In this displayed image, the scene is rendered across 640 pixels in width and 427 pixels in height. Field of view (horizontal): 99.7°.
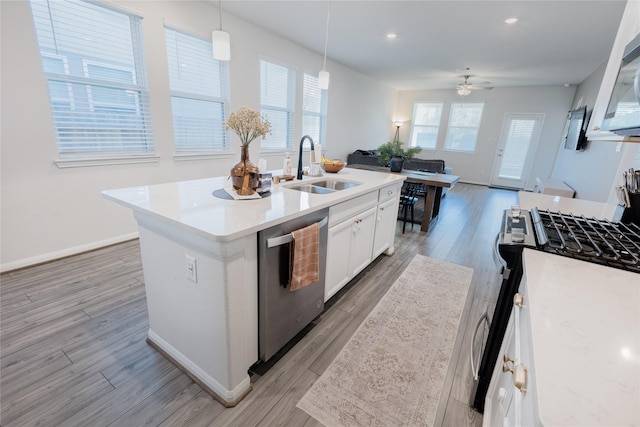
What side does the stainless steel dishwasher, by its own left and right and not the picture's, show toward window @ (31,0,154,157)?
back

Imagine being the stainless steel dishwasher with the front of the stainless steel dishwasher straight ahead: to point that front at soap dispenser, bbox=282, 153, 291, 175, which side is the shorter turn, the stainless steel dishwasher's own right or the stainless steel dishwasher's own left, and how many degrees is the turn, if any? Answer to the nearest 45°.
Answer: approximately 135° to the stainless steel dishwasher's own left

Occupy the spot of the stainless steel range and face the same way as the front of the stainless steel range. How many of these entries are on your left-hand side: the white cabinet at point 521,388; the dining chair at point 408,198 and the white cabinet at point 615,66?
1

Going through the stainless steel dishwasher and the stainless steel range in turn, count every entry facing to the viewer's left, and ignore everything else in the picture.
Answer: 1

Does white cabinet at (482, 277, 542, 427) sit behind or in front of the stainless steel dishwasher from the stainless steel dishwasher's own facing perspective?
in front

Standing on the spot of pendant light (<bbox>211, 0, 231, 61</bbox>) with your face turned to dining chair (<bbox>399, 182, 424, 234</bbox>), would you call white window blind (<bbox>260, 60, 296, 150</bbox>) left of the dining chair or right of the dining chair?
left

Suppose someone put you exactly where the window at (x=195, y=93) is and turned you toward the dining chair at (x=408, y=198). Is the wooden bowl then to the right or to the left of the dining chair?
right

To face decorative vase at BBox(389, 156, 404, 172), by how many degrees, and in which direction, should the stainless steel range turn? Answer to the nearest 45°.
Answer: approximately 45° to its right

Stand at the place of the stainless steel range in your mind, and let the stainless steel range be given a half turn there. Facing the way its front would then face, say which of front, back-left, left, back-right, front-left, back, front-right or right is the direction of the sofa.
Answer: back-left

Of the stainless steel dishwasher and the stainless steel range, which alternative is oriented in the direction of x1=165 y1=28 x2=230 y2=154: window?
the stainless steel range

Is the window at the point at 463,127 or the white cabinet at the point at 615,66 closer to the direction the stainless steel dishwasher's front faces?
the white cabinet

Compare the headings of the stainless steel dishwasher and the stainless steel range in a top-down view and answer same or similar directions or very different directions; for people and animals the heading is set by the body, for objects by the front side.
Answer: very different directions

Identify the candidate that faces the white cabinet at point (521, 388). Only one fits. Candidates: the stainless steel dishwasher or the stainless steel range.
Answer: the stainless steel dishwasher

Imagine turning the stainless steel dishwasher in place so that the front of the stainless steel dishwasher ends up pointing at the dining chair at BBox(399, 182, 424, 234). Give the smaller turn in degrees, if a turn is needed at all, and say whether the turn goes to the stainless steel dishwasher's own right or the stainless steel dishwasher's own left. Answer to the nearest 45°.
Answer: approximately 90° to the stainless steel dishwasher's own left

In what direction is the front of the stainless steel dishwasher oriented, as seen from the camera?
facing the viewer and to the right of the viewer

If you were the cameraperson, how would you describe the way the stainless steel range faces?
facing to the left of the viewer
